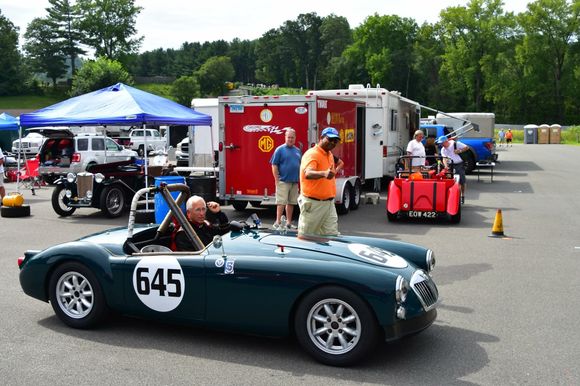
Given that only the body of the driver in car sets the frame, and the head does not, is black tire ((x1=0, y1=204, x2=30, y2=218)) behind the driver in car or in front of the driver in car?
behind

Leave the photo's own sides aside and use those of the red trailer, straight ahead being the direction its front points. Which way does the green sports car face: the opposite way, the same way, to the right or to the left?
to the right

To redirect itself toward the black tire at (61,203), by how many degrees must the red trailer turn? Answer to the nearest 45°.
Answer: approximately 135° to its left

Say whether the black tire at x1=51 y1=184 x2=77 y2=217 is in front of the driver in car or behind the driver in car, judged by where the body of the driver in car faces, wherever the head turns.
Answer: behind

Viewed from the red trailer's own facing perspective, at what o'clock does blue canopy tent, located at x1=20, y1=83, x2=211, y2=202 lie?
The blue canopy tent is roughly at 8 o'clock from the red trailer.

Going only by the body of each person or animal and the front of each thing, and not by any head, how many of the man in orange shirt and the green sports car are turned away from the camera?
0

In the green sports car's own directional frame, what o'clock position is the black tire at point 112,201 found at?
The black tire is roughly at 7 o'clock from the green sports car.

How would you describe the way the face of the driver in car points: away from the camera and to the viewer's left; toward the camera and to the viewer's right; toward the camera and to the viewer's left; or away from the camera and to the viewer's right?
toward the camera and to the viewer's right
